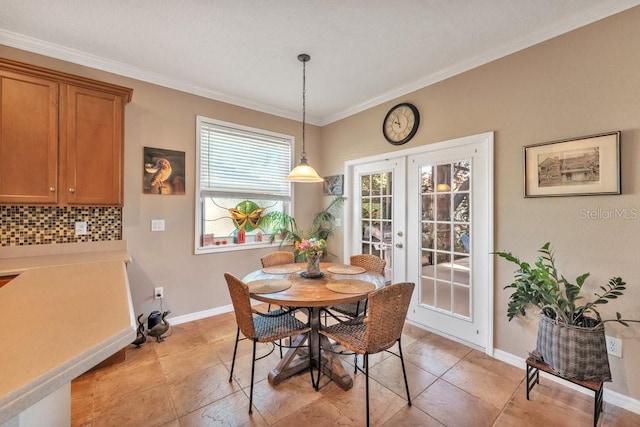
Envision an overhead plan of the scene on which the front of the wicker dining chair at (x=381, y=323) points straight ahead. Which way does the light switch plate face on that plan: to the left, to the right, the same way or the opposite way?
the opposite way

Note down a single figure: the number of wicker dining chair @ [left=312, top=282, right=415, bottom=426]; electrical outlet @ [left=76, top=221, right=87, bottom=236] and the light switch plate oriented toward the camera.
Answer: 2

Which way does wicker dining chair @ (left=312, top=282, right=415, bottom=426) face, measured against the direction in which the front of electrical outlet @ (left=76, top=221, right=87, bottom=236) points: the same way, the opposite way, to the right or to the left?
the opposite way

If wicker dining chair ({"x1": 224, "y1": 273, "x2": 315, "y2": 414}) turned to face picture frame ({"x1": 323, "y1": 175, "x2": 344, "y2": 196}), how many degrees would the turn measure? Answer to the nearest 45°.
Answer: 0° — it already faces it

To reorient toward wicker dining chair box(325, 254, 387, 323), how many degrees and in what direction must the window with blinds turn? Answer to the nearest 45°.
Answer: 0° — it already faces it

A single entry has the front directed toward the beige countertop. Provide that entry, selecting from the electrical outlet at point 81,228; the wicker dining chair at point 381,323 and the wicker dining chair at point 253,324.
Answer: the electrical outlet

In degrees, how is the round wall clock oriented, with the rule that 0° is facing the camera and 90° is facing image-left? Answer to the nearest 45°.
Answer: approximately 45°
